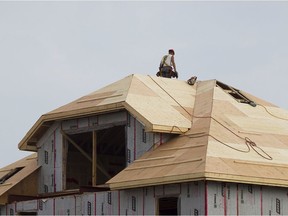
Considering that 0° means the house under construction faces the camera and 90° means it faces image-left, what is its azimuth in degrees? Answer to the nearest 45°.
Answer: approximately 45°
